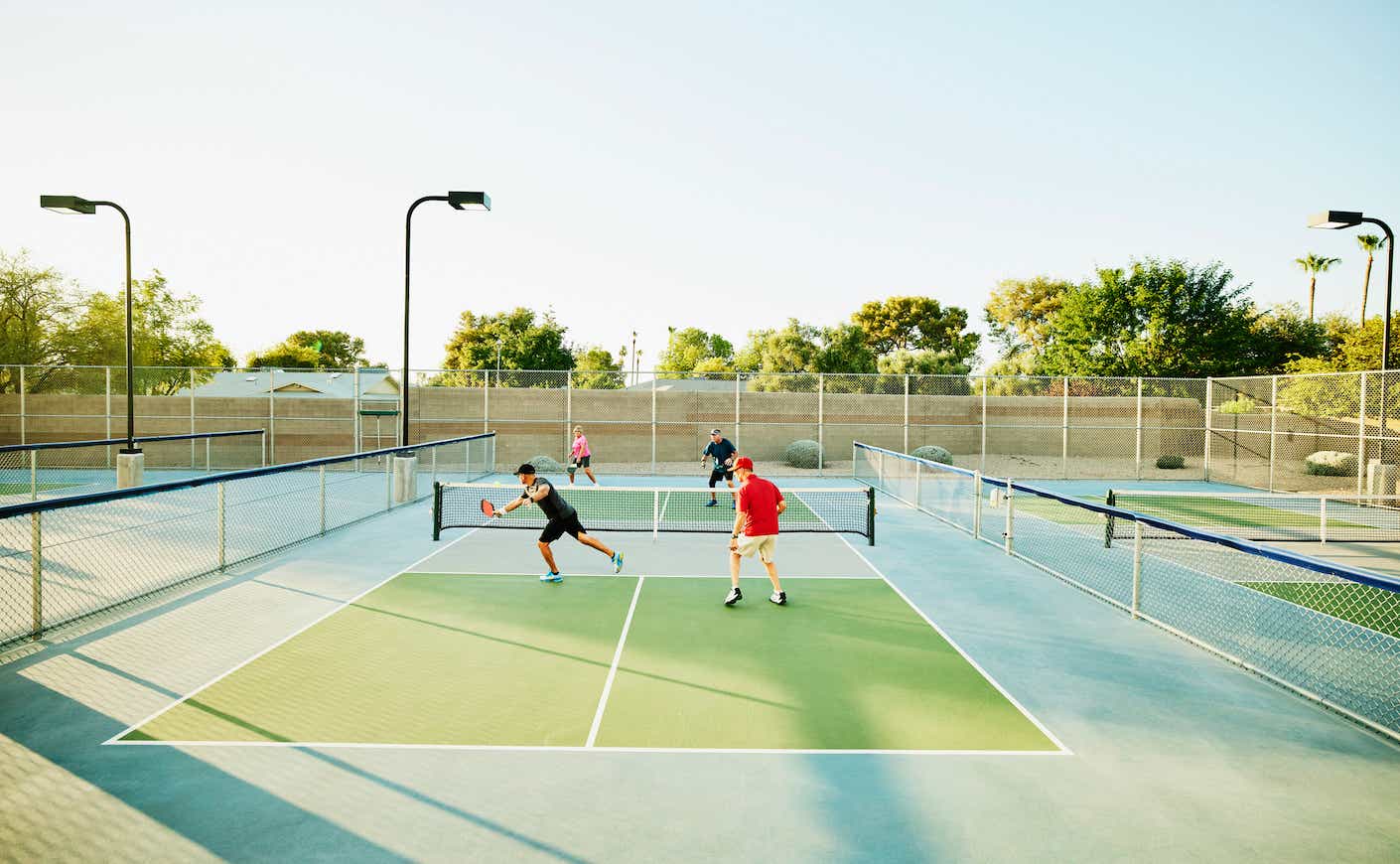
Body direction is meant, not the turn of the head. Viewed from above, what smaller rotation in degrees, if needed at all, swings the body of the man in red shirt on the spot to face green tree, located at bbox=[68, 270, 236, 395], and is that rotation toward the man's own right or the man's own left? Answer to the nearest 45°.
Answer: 0° — they already face it

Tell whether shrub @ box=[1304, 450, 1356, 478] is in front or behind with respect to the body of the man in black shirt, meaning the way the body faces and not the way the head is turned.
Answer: behind

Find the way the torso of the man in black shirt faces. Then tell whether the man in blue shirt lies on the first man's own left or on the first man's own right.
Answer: on the first man's own right

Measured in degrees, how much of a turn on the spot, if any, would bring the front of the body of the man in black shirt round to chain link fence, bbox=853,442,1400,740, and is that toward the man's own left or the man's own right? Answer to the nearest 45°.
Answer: approximately 180°

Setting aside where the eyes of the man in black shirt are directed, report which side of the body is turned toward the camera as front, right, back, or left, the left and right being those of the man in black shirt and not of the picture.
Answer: left

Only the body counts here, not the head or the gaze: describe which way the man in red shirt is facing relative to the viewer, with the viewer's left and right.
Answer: facing away from the viewer and to the left of the viewer

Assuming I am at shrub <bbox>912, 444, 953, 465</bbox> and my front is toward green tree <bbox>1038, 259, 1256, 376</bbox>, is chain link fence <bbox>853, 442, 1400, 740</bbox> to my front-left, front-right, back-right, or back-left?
back-right
